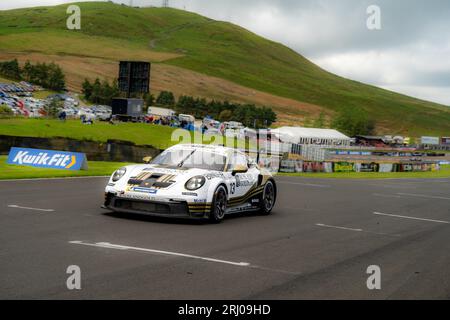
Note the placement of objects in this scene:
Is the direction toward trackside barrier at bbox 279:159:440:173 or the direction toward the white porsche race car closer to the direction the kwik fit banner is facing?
the white porsche race car

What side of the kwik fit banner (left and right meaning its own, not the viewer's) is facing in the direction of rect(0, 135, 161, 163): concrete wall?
back

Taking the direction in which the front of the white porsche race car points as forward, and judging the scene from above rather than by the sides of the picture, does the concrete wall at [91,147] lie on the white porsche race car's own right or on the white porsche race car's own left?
on the white porsche race car's own right

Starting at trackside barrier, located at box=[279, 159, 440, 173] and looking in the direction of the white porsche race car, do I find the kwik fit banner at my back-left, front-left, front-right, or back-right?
front-right

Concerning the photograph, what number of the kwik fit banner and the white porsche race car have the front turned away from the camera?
0

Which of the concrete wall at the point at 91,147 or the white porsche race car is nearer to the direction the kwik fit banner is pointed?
the white porsche race car

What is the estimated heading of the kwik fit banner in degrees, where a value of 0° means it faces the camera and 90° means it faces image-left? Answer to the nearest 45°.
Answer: approximately 0°

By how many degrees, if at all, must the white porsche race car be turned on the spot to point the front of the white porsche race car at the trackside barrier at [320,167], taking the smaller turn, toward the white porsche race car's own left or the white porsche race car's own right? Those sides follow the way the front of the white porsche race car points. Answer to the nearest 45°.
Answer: approximately 135° to the white porsche race car's own right

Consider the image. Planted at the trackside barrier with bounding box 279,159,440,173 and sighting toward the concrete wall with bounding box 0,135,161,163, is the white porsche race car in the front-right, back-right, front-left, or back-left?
front-left

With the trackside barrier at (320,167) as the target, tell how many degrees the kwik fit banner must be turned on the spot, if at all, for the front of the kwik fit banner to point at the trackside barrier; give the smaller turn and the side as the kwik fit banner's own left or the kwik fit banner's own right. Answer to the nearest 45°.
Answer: approximately 135° to the kwik fit banner's own left

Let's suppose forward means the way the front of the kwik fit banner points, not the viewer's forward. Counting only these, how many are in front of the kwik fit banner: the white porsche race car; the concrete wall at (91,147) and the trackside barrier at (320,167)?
1

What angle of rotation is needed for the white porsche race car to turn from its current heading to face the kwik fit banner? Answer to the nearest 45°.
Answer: approximately 90° to its right

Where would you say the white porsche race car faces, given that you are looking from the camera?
facing the viewer and to the left of the viewer
